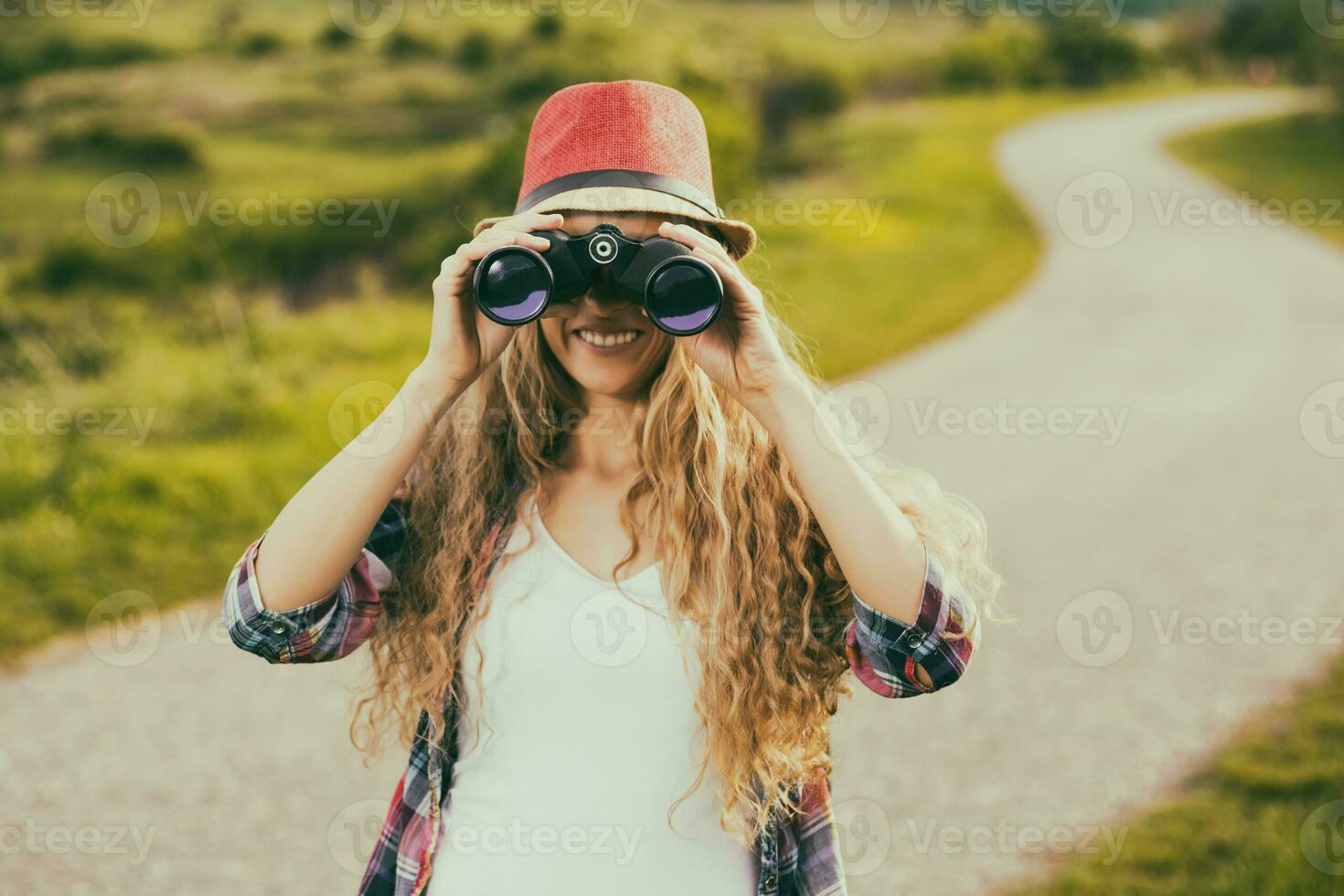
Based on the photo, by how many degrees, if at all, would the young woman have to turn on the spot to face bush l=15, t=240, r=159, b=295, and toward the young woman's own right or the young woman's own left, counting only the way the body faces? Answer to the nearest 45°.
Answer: approximately 135° to the young woman's own right

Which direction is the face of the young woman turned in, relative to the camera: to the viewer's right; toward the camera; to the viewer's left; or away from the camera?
toward the camera

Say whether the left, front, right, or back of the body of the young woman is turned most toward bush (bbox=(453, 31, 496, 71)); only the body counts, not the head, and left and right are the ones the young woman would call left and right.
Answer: back

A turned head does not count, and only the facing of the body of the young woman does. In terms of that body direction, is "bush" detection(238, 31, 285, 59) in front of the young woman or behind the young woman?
behind

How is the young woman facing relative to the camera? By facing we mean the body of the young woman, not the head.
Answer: toward the camera
